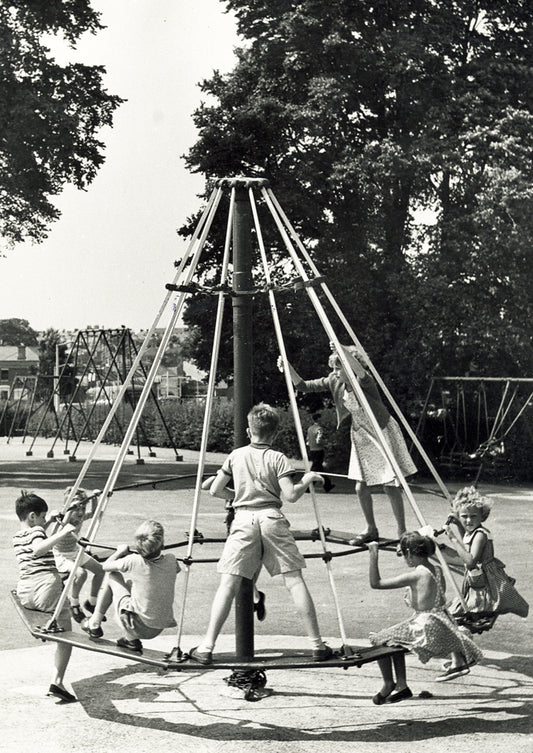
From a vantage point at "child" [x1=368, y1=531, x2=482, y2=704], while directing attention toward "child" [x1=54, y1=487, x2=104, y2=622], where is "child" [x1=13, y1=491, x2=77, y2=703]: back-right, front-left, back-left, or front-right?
front-left

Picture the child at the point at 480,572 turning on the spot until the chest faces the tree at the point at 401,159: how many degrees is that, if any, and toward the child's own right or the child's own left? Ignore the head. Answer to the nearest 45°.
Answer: approximately 135° to the child's own right

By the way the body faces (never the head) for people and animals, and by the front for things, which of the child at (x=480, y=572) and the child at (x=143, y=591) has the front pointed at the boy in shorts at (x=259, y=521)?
the child at (x=480, y=572)

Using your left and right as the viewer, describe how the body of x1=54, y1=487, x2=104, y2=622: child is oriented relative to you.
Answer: facing the viewer and to the right of the viewer

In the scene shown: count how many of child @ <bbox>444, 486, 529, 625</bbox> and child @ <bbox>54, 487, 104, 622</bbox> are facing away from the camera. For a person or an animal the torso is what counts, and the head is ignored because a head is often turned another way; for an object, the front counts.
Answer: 0

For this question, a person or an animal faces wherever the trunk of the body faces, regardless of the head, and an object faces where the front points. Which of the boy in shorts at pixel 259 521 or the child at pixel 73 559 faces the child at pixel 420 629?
the child at pixel 73 559

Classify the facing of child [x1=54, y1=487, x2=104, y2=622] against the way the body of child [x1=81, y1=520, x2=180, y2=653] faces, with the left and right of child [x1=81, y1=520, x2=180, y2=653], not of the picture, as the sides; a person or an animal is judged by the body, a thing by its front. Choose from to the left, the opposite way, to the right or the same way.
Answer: the opposite way

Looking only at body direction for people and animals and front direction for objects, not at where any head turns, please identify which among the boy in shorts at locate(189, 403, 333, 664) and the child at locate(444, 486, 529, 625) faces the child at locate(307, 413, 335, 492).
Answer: the boy in shorts

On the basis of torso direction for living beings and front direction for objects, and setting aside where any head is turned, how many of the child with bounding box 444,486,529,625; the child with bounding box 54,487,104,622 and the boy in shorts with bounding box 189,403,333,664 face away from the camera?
1

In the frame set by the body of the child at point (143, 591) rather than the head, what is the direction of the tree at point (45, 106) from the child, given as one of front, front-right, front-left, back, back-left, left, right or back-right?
front-right

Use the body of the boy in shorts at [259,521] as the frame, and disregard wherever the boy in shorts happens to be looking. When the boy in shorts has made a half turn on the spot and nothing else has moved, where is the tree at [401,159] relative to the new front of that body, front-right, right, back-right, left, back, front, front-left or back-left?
back

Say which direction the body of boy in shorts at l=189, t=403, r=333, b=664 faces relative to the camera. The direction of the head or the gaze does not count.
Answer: away from the camera

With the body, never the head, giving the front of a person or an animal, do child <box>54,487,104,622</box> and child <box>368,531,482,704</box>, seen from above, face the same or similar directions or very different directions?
very different directions

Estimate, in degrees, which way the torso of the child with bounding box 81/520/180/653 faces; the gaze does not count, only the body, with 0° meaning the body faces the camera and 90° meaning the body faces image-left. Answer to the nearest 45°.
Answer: approximately 135°

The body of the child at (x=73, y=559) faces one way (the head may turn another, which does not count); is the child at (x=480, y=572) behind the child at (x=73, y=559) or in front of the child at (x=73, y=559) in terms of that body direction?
in front
